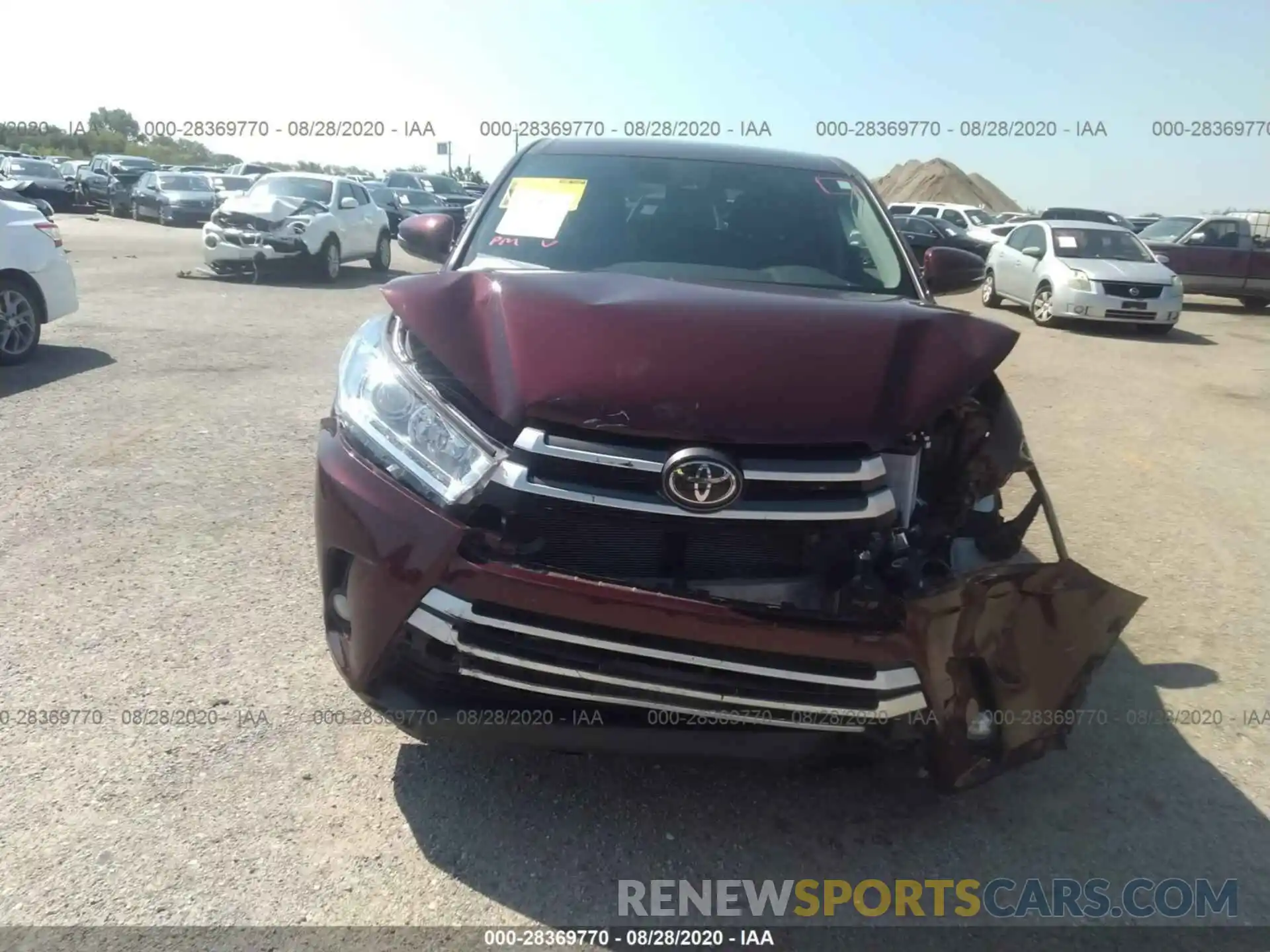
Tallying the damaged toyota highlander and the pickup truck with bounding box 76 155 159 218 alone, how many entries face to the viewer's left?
0

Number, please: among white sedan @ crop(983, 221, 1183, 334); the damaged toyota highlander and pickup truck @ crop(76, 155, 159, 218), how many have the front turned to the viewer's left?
0

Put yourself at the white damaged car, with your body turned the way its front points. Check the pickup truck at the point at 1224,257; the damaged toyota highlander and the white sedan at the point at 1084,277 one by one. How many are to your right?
0

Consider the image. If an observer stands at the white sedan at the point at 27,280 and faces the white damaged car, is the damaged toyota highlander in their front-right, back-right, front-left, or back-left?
back-right

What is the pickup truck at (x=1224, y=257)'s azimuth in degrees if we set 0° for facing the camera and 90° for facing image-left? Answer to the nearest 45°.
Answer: approximately 45°

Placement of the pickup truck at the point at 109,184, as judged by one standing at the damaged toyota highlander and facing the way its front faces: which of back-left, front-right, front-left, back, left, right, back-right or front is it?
back-right

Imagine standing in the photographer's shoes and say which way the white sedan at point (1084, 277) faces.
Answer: facing the viewer and to the right of the viewer

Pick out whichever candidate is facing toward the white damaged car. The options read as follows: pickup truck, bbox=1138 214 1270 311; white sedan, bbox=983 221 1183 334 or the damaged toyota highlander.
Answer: the pickup truck

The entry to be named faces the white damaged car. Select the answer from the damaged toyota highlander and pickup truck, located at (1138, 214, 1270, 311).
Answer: the pickup truck

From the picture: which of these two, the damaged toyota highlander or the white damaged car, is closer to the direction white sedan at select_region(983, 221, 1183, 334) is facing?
the damaged toyota highlander

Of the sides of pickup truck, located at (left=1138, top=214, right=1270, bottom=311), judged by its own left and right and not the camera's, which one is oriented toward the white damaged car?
front

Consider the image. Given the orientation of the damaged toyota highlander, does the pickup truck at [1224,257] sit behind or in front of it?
behind

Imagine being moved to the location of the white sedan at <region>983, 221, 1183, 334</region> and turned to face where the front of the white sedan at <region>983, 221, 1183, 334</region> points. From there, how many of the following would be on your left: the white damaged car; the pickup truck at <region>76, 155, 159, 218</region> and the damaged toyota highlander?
0

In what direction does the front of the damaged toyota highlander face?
toward the camera

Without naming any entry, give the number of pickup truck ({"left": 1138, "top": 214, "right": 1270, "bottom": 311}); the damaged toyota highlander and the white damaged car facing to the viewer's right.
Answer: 0
